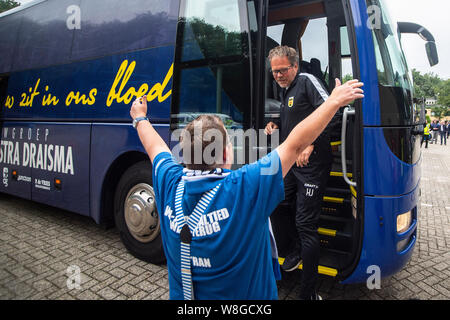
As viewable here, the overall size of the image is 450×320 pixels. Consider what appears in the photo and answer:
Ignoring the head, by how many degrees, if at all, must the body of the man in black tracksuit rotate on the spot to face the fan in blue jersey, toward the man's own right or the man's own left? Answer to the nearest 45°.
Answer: approximately 45° to the man's own left

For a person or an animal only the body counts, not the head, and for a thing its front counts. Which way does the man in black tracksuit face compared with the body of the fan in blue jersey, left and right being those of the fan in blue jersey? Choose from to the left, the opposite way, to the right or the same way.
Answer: the opposite way

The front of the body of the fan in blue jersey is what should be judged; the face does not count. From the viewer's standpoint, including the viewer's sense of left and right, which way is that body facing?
facing away from the viewer and to the right of the viewer

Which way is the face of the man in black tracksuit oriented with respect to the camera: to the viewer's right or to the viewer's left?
to the viewer's left

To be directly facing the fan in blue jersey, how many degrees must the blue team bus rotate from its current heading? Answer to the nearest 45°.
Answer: approximately 45° to its right

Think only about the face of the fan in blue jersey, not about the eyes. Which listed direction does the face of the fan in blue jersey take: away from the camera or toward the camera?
away from the camera

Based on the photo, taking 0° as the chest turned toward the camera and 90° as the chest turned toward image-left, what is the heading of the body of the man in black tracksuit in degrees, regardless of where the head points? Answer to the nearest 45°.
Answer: approximately 45°

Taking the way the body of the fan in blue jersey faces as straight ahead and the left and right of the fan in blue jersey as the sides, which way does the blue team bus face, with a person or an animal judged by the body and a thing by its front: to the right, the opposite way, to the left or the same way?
to the right
